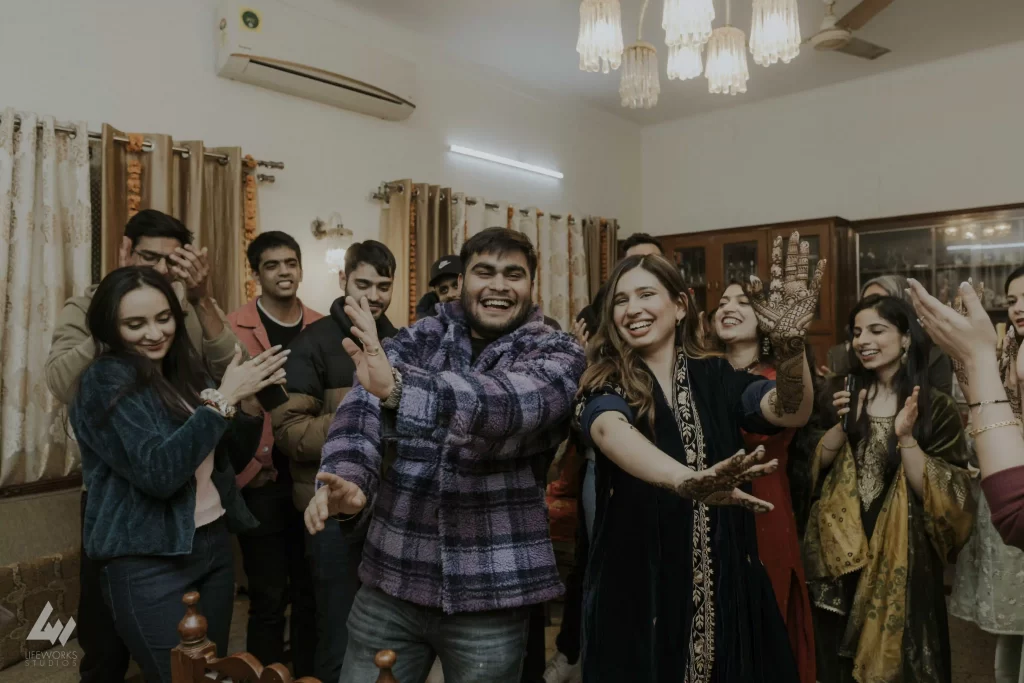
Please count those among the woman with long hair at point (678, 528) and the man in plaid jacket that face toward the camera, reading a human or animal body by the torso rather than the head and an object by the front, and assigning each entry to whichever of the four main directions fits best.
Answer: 2

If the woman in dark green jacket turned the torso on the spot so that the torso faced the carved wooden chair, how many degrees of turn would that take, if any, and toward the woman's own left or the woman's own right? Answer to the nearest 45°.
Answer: approximately 45° to the woman's own right

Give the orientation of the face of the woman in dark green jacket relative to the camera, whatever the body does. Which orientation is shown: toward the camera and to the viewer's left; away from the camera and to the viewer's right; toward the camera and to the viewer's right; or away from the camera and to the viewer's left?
toward the camera and to the viewer's right

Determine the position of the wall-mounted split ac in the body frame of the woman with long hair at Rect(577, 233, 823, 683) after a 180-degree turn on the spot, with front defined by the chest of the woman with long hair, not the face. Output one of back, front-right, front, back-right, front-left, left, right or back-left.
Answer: front-left

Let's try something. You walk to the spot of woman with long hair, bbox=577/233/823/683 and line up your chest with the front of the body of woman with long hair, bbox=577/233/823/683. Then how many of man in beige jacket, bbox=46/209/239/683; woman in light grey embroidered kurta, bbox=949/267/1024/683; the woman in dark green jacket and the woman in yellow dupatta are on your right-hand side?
2

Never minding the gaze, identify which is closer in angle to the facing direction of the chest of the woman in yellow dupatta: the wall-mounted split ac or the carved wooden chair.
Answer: the carved wooden chair

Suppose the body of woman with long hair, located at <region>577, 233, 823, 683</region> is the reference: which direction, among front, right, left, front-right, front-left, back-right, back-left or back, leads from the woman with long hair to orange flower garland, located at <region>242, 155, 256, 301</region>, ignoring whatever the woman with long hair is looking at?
back-right

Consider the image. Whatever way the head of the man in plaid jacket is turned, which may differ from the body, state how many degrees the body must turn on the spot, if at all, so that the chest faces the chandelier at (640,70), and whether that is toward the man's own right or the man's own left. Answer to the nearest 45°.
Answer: approximately 135° to the man's own left
